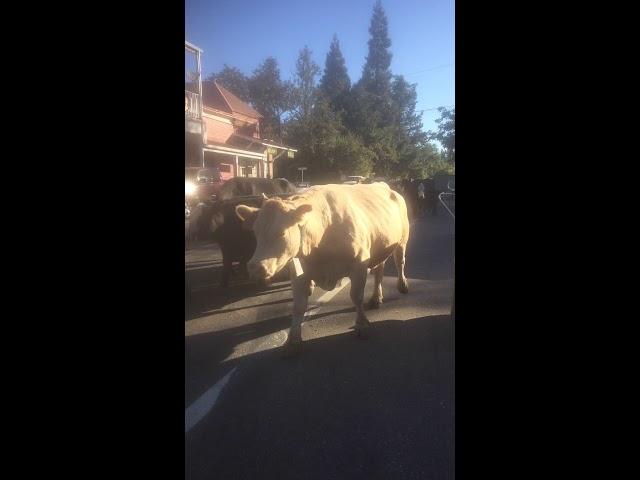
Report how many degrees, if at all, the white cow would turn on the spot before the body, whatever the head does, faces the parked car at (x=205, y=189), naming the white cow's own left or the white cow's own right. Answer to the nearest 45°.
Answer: approximately 45° to the white cow's own right

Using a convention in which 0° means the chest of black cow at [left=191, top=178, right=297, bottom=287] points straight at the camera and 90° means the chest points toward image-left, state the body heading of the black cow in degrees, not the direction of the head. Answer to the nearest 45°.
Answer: approximately 45°
